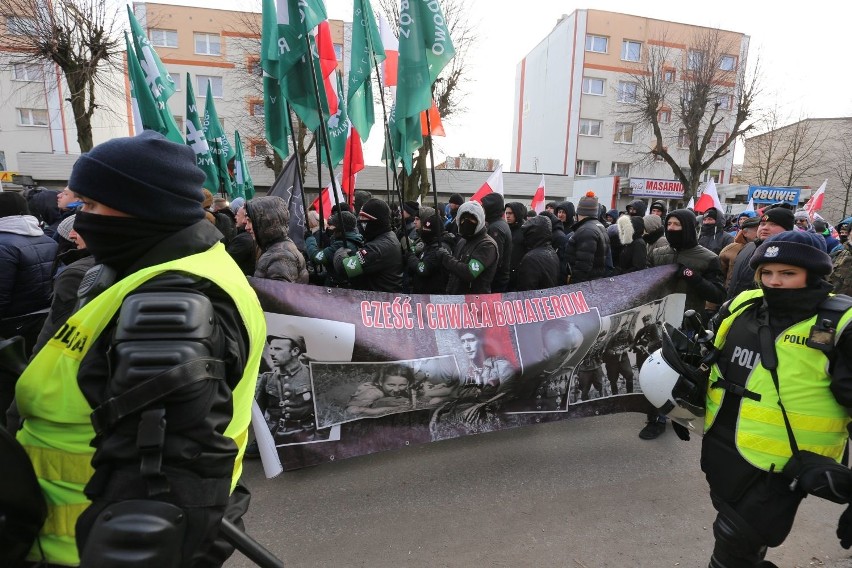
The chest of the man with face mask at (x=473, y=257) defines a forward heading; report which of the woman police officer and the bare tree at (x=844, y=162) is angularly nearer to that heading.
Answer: the woman police officer

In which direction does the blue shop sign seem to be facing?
toward the camera

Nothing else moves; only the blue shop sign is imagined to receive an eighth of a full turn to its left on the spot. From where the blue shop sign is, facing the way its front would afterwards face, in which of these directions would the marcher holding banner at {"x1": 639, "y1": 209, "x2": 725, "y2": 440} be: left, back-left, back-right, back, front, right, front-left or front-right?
front-right

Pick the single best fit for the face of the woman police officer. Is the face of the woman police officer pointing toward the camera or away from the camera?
toward the camera

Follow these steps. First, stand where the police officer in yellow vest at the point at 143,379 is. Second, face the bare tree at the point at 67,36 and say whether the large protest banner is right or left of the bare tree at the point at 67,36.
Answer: right

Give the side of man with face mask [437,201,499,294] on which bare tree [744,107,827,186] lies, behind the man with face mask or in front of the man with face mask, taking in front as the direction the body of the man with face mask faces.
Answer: behind

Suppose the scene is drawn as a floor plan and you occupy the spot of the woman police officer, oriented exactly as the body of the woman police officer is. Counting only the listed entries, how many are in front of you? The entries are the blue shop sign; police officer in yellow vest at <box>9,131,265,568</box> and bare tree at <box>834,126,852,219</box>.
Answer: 1

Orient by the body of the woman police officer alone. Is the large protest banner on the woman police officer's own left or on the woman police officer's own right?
on the woman police officer's own right
